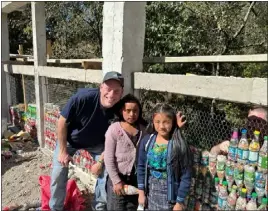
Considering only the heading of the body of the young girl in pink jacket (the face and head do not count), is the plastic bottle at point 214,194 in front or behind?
in front

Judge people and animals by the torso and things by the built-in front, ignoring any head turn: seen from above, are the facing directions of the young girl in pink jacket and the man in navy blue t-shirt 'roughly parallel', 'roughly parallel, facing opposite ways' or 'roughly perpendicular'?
roughly parallel

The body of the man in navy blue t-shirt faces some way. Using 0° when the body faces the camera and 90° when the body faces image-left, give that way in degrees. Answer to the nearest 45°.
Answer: approximately 315°

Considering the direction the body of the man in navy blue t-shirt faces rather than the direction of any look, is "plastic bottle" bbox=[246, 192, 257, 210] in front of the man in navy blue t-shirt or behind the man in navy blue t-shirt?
in front
